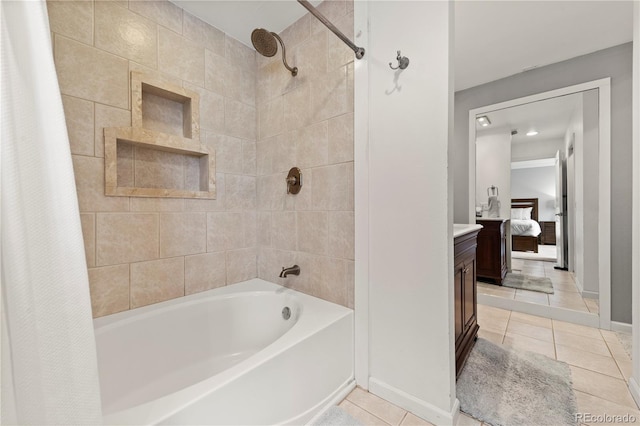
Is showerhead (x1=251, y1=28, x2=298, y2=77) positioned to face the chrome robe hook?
no

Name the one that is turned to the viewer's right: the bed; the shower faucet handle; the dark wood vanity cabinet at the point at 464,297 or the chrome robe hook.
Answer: the dark wood vanity cabinet

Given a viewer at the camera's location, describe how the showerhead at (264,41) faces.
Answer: facing the viewer and to the left of the viewer

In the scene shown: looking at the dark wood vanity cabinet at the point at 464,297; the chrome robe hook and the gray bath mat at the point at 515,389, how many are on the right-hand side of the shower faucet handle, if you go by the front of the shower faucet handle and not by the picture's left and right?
0

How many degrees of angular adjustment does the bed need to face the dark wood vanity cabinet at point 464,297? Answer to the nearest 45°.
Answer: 0° — it already faces it

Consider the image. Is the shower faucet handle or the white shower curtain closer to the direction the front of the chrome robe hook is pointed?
the white shower curtain

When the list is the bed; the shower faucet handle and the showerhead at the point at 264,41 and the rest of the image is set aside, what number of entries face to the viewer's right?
0

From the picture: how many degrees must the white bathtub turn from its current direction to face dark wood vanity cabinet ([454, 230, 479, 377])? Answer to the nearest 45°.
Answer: approximately 45° to its left

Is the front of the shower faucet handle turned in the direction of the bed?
no

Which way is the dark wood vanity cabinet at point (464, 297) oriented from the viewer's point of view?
to the viewer's right

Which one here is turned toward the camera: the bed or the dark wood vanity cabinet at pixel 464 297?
the bed

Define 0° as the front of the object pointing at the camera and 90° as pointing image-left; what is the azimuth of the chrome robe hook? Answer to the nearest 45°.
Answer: approximately 45°

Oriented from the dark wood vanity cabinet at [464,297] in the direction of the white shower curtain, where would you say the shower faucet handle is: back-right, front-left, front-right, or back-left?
front-right

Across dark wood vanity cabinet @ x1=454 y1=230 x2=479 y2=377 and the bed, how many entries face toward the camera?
1

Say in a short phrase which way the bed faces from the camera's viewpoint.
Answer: facing the viewer
